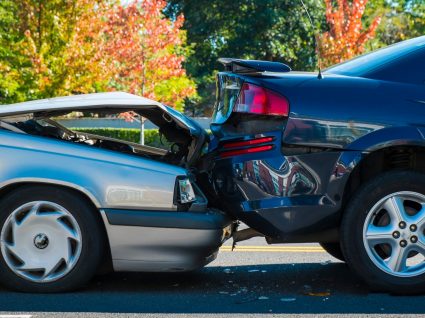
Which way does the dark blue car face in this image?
to the viewer's right

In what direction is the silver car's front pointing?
to the viewer's right

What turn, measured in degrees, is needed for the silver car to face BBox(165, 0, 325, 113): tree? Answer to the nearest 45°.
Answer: approximately 90° to its left

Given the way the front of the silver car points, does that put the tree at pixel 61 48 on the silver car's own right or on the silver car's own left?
on the silver car's own left

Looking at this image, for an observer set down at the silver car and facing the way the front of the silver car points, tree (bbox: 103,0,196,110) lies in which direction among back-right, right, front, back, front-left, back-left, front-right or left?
left

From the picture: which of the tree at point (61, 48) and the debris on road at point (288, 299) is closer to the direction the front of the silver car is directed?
the debris on road

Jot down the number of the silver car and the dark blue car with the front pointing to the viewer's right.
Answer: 2

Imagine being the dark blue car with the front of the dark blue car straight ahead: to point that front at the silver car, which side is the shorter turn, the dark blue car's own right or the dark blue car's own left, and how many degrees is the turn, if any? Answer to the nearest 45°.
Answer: approximately 180°

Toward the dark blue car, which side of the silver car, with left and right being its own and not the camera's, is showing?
front

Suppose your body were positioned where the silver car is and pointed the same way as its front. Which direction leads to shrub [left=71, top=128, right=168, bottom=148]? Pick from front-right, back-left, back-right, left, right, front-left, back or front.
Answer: left
